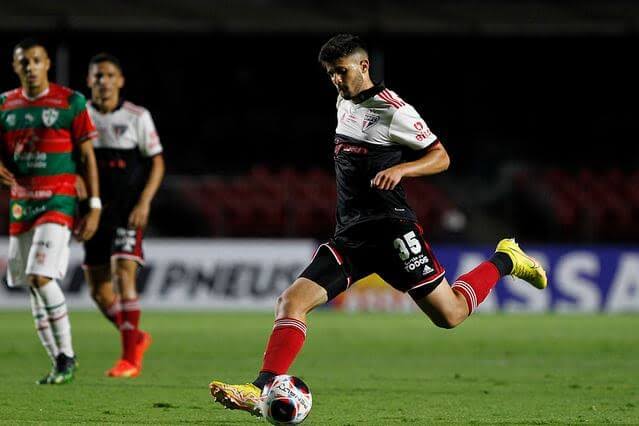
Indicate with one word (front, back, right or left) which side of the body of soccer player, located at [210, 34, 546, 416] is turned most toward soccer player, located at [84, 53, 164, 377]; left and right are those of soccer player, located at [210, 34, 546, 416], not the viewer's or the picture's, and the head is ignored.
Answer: right

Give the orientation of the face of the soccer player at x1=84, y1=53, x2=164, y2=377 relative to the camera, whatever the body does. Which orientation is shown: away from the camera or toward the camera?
toward the camera

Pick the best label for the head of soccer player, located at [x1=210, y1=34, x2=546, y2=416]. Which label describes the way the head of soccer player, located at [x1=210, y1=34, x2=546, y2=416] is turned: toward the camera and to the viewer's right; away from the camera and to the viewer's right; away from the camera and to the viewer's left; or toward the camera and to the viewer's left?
toward the camera and to the viewer's left

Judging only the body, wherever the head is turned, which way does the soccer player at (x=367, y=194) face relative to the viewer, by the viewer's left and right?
facing the viewer and to the left of the viewer

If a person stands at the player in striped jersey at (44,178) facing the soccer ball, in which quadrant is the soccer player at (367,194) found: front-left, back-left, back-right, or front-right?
front-left

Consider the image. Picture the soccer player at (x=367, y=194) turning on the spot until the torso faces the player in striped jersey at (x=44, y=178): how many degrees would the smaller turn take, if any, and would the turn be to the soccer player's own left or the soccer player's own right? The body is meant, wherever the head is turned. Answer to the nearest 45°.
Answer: approximately 90° to the soccer player's own right
